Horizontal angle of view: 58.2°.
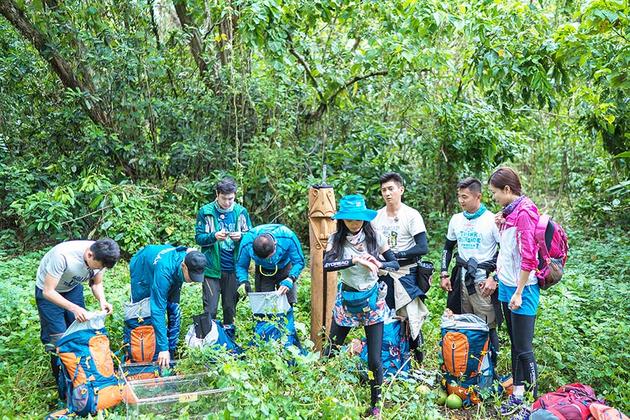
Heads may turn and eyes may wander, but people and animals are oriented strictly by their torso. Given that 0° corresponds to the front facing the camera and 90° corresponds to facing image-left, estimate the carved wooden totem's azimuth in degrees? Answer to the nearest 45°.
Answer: approximately 0°

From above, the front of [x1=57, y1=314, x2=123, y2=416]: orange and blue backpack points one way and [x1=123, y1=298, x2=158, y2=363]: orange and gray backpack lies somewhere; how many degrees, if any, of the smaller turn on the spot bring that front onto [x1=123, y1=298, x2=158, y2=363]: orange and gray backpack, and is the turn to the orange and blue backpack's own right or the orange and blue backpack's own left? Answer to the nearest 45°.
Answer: approximately 90° to the orange and blue backpack's own left

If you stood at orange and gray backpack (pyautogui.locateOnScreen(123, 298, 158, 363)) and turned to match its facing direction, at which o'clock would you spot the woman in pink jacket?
The woman in pink jacket is roughly at 10 o'clock from the orange and gray backpack.

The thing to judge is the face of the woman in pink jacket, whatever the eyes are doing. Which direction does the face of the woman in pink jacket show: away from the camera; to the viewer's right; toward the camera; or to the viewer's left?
to the viewer's left

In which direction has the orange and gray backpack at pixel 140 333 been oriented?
toward the camera

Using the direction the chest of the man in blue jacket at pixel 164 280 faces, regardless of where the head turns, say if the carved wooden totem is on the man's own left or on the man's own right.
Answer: on the man's own left

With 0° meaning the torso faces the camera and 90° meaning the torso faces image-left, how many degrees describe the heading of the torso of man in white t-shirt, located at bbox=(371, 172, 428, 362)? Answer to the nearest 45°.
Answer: approximately 45°

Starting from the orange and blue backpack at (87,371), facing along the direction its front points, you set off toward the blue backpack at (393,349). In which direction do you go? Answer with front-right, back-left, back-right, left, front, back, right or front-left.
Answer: front-left

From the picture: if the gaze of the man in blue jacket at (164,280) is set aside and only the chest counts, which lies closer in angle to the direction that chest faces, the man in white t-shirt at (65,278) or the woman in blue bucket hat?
the woman in blue bucket hat
